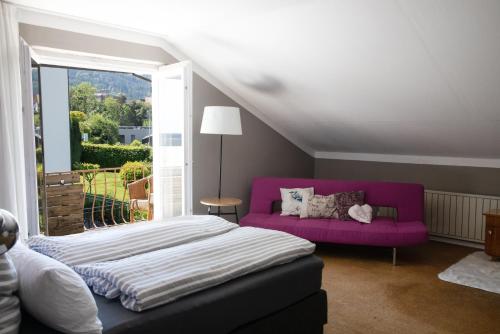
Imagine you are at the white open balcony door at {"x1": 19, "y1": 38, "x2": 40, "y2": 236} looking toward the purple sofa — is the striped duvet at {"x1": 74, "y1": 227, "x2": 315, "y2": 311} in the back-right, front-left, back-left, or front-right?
front-right

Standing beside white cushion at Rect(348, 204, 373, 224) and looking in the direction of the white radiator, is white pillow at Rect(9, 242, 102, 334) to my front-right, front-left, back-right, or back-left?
back-right

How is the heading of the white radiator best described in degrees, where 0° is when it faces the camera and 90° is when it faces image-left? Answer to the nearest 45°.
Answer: approximately 45°

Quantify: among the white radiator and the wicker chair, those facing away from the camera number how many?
0
